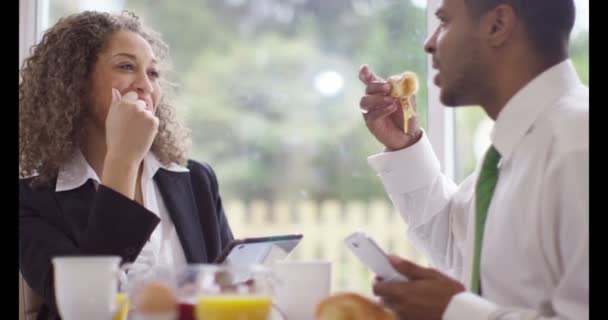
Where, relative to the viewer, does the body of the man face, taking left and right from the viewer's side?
facing to the left of the viewer

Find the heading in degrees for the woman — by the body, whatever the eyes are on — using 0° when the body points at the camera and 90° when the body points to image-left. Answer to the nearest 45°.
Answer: approximately 315°

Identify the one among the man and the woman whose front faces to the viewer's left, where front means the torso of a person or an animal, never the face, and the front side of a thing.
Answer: the man

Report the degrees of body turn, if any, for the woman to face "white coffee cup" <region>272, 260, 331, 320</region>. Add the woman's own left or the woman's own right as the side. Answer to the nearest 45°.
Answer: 0° — they already face it

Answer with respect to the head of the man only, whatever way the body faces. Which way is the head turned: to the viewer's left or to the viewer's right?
to the viewer's left

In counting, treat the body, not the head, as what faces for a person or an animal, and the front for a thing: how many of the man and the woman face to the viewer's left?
1

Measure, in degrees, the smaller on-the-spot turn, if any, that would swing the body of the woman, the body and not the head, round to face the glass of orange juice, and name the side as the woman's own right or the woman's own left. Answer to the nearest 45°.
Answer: approximately 45° to the woman's own right

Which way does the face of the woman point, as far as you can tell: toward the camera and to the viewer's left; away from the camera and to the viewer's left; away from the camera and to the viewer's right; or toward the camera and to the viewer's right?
toward the camera and to the viewer's right

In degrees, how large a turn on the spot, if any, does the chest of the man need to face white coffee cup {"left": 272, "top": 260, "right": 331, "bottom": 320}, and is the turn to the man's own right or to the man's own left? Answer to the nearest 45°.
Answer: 0° — they already face it
